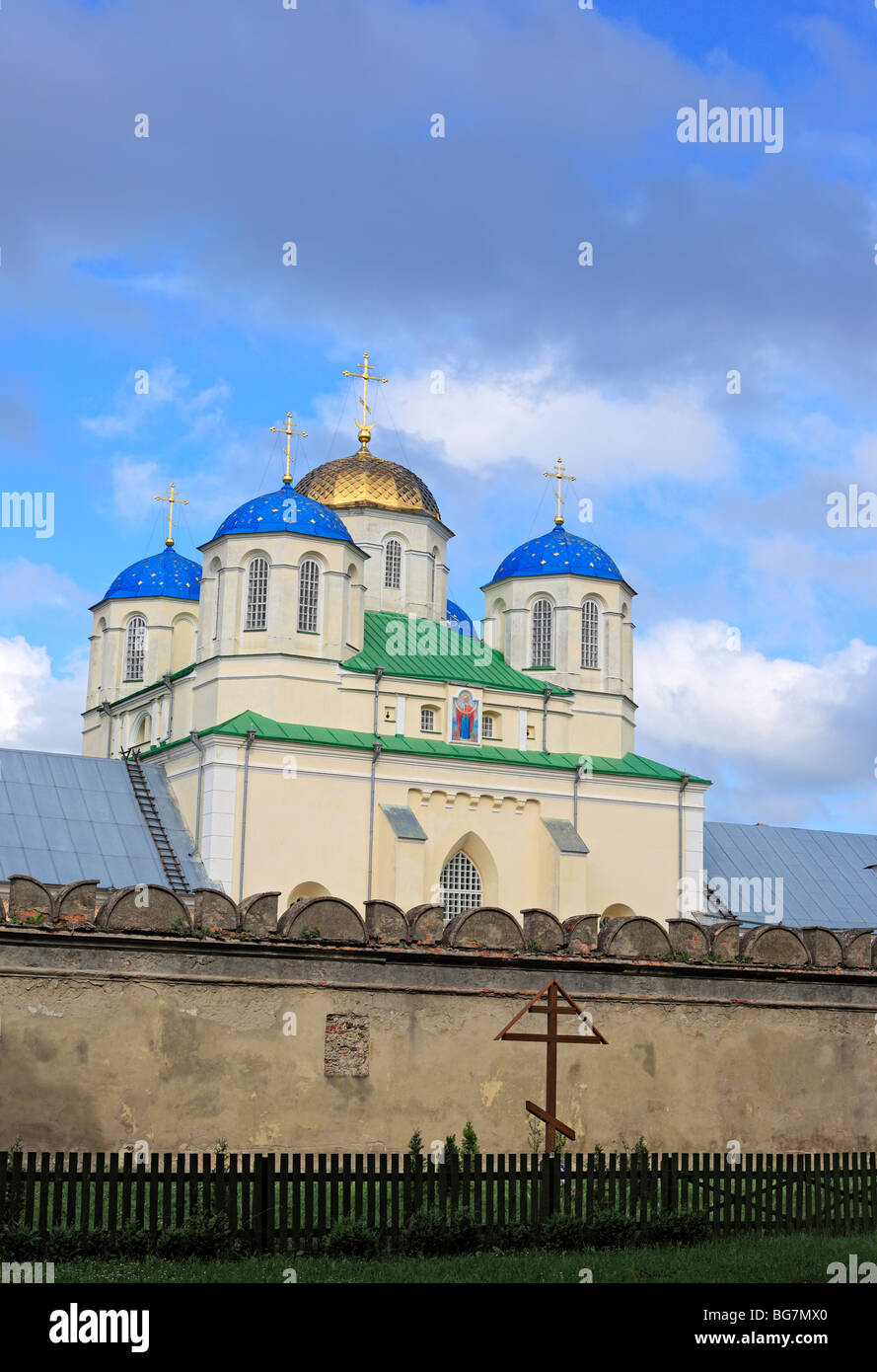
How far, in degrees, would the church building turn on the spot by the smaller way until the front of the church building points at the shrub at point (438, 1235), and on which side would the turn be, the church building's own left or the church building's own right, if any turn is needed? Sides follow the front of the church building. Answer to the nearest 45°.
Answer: approximately 45° to the church building's own right

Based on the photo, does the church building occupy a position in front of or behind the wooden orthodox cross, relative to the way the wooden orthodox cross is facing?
behind

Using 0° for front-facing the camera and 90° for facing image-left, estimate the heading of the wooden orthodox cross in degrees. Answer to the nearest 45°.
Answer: approximately 0°

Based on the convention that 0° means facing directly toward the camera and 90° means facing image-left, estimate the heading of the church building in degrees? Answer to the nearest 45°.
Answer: approximately 315°

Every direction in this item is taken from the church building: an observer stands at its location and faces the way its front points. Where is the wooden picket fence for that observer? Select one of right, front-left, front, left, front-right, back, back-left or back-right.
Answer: front-right

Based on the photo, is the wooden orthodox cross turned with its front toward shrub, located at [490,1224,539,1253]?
yes
